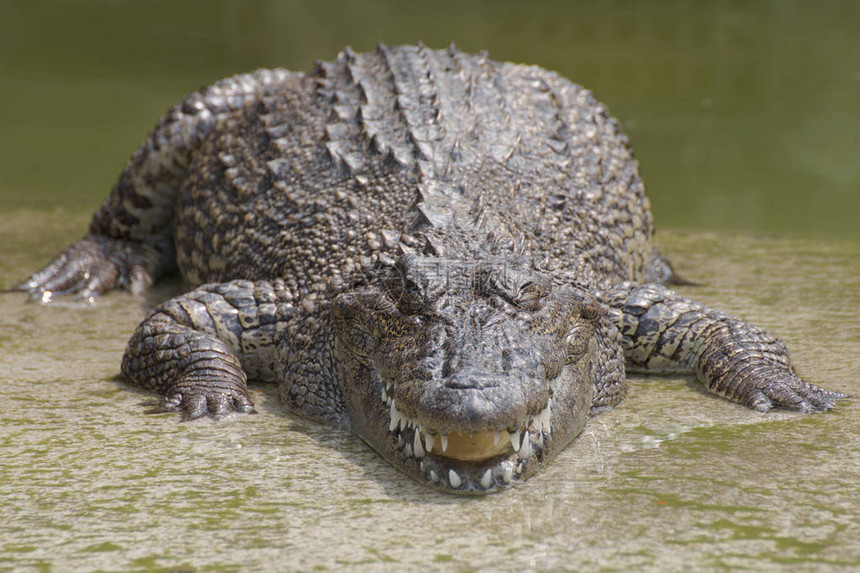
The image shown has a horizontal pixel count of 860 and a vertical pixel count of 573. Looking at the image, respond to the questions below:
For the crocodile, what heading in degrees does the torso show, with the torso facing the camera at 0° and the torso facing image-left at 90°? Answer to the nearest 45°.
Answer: approximately 0°
